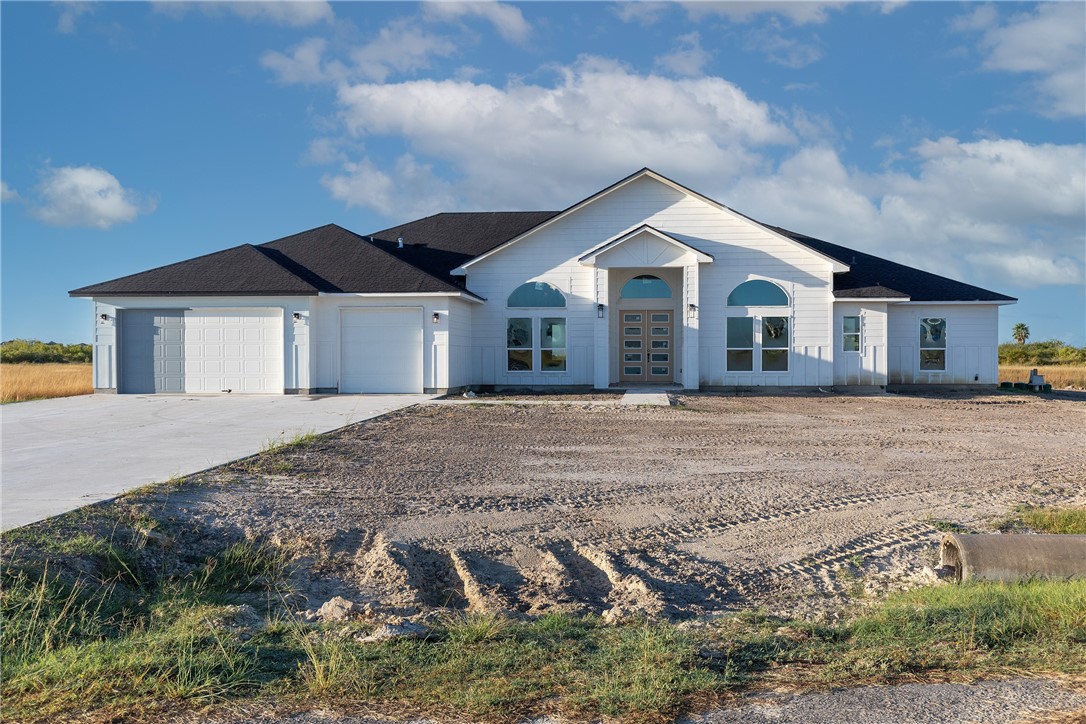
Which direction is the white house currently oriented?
toward the camera

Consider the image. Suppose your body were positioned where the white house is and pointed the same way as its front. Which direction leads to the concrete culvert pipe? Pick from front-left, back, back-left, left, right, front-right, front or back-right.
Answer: front
